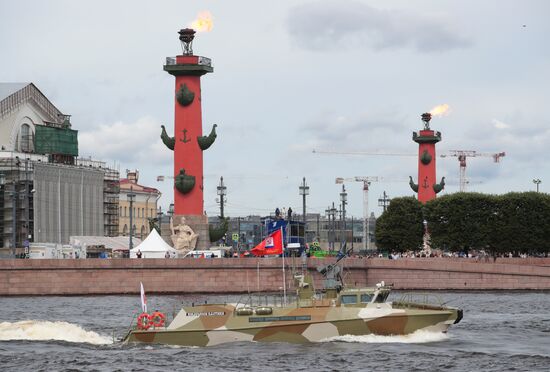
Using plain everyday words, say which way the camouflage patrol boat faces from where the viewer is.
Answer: facing to the right of the viewer
